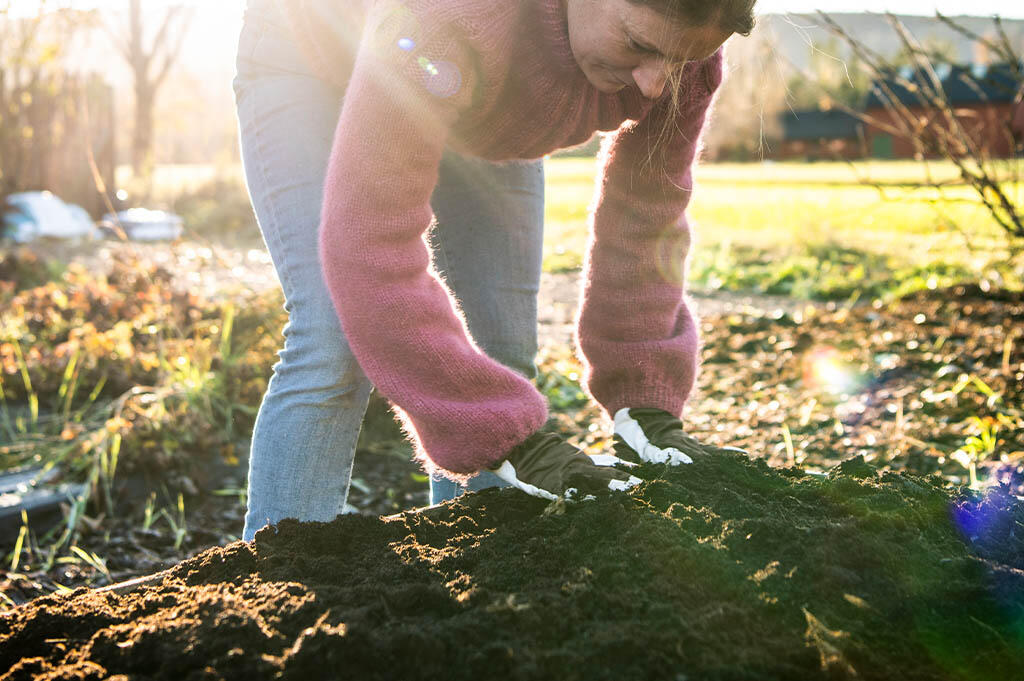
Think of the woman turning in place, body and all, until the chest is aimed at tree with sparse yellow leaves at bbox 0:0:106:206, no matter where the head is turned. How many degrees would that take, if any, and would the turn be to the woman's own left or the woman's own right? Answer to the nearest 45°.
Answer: approximately 180°

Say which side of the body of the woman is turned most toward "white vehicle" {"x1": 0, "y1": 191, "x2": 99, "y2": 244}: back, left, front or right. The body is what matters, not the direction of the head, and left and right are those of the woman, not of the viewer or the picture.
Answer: back

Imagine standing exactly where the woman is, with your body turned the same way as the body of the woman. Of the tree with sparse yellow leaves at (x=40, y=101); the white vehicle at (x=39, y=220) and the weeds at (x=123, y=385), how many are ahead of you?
0

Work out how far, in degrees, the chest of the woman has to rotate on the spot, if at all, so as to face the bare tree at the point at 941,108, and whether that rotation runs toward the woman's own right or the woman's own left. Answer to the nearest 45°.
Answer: approximately 90° to the woman's own left

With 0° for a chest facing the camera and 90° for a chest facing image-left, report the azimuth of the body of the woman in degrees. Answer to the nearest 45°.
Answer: approximately 315°

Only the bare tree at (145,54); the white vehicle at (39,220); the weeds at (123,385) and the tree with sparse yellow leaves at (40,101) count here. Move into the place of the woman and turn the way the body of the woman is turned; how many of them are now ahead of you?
0

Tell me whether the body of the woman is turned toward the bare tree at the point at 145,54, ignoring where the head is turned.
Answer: no
